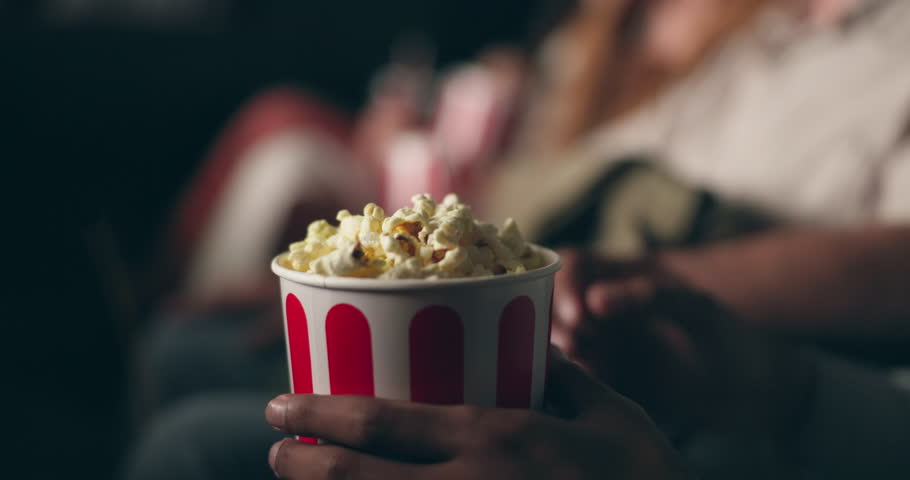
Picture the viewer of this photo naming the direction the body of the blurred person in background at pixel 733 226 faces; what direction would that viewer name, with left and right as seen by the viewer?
facing the viewer and to the left of the viewer
